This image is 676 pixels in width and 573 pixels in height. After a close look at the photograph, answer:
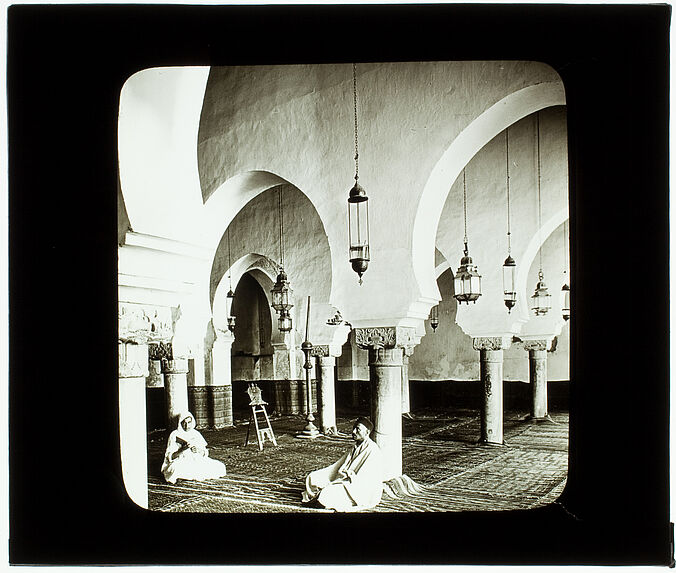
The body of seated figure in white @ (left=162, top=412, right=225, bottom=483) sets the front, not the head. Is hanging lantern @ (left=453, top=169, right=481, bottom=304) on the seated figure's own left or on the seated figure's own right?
on the seated figure's own left

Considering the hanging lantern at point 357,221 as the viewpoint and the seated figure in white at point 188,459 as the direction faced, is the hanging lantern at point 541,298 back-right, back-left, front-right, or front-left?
back-right

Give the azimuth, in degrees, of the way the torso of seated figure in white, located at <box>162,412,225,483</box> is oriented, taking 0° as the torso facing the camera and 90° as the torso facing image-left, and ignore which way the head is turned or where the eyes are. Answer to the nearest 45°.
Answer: approximately 0°

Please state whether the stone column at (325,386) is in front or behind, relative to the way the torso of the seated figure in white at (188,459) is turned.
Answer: behind

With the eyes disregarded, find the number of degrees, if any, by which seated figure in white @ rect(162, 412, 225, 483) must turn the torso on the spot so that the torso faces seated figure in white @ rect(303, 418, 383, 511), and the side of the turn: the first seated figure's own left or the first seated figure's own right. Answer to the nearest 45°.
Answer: approximately 45° to the first seated figure's own left

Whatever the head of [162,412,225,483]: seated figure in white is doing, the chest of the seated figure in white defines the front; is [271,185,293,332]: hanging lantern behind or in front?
behind
